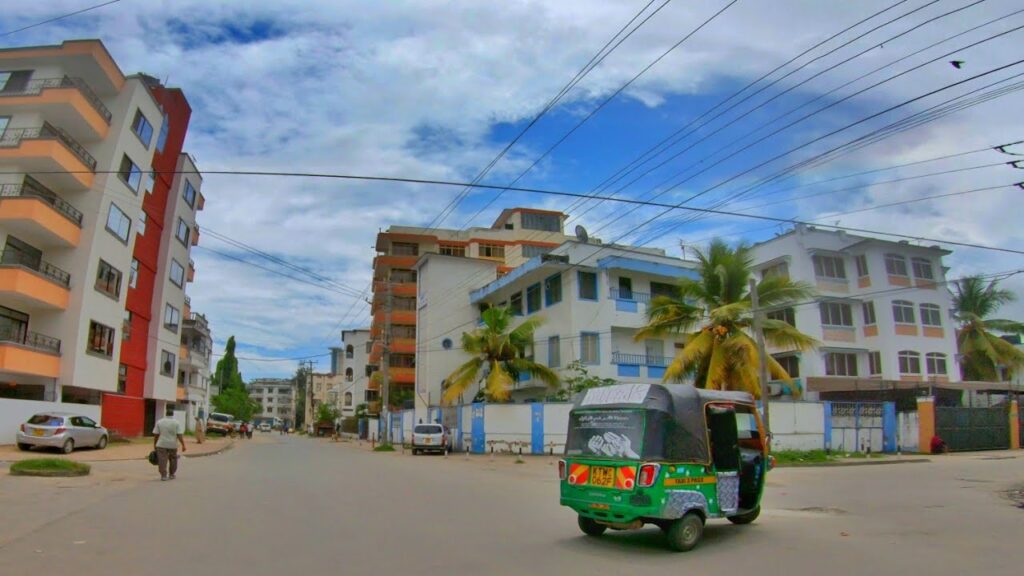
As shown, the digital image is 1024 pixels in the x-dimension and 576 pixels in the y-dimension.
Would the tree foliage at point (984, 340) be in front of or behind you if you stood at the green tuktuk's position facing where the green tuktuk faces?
in front

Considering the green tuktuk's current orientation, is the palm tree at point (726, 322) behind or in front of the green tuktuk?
in front

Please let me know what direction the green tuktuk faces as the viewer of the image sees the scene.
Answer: facing away from the viewer and to the right of the viewer

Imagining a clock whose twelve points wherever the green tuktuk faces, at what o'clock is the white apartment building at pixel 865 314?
The white apartment building is roughly at 11 o'clock from the green tuktuk.

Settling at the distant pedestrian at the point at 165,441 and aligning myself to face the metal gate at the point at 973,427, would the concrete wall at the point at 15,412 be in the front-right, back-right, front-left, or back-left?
back-left

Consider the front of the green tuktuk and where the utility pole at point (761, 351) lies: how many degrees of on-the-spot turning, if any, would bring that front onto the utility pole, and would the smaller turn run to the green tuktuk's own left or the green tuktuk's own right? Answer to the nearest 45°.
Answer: approximately 45° to the green tuktuk's own left

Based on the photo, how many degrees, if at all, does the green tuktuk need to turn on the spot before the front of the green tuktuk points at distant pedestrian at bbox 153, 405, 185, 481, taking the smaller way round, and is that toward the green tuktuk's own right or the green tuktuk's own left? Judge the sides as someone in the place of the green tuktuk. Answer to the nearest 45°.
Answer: approximately 90° to the green tuktuk's own left

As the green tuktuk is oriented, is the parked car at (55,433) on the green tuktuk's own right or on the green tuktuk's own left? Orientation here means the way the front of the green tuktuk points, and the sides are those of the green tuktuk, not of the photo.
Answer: on the green tuktuk's own left
